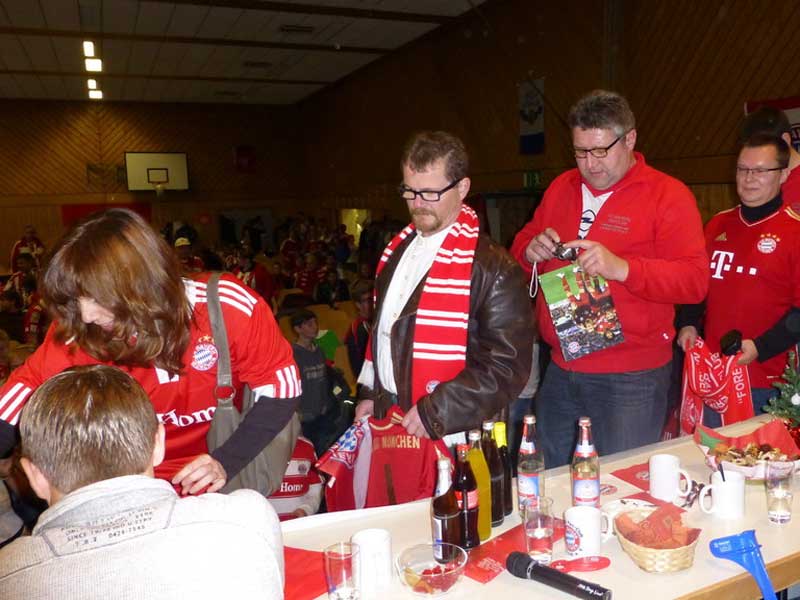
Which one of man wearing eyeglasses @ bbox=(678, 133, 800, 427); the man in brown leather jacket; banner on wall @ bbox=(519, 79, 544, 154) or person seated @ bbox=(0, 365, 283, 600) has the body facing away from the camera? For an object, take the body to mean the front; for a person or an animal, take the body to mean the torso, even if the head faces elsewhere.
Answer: the person seated

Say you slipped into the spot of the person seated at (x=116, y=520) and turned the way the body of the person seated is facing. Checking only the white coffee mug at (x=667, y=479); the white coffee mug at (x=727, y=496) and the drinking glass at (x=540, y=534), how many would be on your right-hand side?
3

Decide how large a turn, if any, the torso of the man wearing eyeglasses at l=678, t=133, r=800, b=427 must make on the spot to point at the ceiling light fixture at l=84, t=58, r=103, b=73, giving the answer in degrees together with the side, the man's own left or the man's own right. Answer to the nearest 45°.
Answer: approximately 90° to the man's own right

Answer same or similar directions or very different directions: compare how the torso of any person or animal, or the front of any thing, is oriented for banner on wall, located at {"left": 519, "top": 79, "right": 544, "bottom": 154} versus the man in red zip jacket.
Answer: same or similar directions

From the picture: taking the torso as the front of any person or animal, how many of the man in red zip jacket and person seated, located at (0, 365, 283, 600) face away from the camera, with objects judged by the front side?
1

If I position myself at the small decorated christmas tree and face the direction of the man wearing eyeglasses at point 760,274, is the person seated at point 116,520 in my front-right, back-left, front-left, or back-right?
back-left

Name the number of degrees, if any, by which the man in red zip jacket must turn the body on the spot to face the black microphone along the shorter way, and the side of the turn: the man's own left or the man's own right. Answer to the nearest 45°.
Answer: approximately 45° to the man's own left

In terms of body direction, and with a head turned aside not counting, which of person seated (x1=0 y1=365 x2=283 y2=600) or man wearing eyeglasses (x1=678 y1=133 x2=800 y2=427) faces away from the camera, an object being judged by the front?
the person seated

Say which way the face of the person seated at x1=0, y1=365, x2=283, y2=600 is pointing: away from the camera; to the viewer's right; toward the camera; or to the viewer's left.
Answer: away from the camera

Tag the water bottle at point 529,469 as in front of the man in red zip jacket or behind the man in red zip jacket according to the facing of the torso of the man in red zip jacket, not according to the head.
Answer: in front

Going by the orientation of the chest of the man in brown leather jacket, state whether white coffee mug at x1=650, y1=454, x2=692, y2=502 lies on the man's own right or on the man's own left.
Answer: on the man's own left

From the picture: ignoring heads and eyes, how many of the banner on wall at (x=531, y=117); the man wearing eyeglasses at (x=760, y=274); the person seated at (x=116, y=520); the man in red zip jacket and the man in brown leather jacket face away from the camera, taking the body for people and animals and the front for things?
1

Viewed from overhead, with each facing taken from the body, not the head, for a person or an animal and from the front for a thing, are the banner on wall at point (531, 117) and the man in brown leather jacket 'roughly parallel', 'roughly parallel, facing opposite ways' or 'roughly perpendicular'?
roughly parallel

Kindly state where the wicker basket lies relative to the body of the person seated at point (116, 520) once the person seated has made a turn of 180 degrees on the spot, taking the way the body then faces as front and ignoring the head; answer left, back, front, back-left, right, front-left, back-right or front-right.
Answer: left

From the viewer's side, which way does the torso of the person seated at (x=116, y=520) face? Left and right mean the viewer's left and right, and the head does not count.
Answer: facing away from the viewer

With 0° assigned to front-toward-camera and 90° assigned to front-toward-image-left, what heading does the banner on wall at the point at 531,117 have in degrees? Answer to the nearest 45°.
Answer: approximately 45°

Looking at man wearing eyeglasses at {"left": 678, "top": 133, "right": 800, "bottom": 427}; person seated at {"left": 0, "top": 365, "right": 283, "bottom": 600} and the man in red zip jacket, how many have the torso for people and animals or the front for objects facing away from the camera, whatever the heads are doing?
1

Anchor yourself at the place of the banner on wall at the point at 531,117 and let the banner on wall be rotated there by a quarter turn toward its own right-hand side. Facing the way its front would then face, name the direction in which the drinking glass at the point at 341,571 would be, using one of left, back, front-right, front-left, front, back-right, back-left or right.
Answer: back-left
